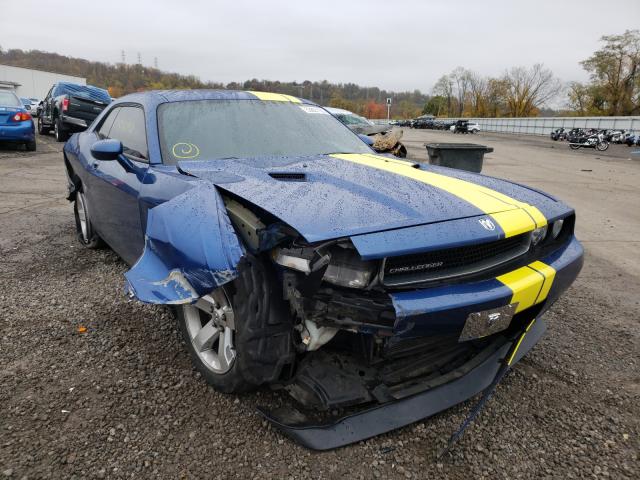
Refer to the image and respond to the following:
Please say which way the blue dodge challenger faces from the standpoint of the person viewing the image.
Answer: facing the viewer and to the right of the viewer

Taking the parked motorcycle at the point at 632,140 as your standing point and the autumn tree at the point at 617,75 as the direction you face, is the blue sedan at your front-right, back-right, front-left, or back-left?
back-left

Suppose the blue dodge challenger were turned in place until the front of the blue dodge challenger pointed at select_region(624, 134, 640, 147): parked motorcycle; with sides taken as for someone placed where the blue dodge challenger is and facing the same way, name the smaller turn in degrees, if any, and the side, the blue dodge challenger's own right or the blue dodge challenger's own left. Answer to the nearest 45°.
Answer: approximately 90° to the blue dodge challenger's own left

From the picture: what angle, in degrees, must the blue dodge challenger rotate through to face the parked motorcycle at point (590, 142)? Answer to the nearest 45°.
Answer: approximately 90° to its left

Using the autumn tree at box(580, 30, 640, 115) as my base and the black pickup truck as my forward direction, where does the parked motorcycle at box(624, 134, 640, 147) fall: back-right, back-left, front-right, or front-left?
front-left

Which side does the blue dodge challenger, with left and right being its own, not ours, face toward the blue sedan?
back

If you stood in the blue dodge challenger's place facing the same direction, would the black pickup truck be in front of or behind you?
behind

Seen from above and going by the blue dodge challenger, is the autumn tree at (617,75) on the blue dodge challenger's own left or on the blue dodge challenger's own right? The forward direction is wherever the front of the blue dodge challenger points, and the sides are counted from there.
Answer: on the blue dodge challenger's own left
